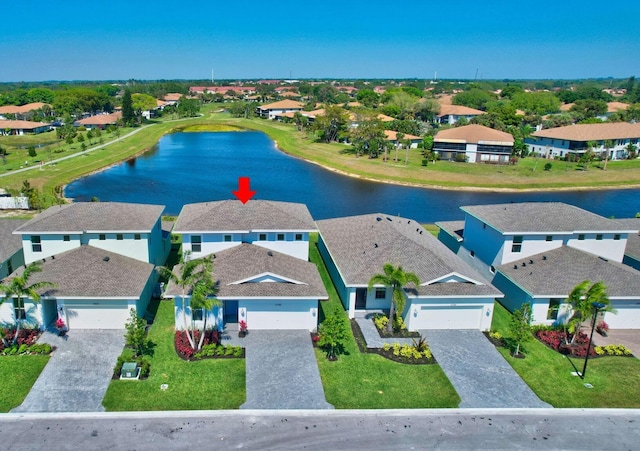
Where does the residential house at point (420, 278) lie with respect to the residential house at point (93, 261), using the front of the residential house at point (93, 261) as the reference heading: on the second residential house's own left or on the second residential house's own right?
on the second residential house's own left

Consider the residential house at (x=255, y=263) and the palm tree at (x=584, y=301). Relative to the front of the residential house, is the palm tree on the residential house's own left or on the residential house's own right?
on the residential house's own left

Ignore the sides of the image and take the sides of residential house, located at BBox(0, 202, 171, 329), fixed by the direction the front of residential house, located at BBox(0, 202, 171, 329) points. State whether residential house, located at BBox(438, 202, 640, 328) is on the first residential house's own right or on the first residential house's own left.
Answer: on the first residential house's own left

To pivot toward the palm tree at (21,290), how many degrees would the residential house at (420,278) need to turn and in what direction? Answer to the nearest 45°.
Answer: approximately 45° to its right

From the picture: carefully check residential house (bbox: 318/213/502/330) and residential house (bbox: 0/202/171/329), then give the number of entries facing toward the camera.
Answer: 2

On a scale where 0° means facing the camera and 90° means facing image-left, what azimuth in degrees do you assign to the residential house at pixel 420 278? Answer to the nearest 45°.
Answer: approximately 0°

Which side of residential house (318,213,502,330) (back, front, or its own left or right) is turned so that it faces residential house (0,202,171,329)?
right

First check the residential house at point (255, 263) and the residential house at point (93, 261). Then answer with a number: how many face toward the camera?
2

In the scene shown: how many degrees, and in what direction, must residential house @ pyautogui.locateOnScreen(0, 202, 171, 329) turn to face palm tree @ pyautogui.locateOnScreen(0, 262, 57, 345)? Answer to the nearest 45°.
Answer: approximately 45° to its right

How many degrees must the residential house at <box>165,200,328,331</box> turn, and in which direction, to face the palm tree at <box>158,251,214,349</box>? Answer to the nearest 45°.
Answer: approximately 45° to its right

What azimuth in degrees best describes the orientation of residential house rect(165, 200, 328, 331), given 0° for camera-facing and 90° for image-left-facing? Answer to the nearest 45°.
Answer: approximately 0°
